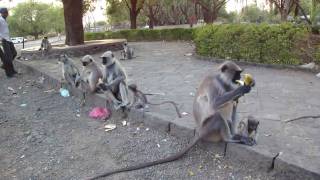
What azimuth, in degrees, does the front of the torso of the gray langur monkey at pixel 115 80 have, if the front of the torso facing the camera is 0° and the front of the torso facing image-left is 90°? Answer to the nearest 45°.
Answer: approximately 45°

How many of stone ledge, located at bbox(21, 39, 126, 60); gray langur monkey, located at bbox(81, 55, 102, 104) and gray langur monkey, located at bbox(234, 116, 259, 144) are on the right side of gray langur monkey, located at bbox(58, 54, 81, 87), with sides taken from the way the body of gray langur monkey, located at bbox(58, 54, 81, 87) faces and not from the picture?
1

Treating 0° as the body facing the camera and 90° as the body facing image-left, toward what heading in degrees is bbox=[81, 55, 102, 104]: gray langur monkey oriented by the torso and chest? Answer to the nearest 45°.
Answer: approximately 45°

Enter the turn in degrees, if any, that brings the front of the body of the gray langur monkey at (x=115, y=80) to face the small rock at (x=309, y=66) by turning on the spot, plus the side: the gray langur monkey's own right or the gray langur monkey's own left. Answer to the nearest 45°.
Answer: approximately 180°

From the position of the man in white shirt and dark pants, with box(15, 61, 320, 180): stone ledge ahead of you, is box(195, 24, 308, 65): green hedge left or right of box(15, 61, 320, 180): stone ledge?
left

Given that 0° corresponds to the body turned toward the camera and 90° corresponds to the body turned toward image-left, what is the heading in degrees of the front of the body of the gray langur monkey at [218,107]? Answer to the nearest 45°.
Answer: approximately 270°

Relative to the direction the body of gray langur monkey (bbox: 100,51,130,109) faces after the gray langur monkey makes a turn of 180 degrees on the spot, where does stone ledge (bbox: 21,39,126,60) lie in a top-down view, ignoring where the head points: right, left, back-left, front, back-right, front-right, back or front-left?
front-left
